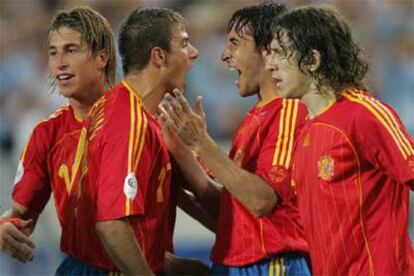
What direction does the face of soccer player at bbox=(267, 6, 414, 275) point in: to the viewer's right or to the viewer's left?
to the viewer's left

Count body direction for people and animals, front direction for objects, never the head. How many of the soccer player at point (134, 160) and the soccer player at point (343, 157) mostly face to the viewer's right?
1

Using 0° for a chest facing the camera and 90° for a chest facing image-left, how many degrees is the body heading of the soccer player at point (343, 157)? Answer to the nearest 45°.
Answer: approximately 45°

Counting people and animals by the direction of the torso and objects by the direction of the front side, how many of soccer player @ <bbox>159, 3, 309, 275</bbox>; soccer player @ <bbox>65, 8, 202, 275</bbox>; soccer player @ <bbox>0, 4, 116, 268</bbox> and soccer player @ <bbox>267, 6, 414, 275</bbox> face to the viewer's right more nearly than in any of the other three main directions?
1

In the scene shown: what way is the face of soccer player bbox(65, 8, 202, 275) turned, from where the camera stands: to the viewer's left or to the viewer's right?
to the viewer's right

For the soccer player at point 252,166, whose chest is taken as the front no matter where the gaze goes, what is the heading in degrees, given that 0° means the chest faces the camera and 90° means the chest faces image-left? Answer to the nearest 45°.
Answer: approximately 90°

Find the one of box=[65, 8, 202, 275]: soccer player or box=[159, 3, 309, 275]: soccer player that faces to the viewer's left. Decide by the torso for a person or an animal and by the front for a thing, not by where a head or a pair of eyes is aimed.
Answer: box=[159, 3, 309, 275]: soccer player

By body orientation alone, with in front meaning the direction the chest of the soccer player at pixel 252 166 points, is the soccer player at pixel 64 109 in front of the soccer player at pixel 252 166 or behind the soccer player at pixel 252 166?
in front

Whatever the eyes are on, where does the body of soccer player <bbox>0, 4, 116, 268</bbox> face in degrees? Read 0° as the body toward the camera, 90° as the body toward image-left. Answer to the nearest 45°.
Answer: approximately 45°

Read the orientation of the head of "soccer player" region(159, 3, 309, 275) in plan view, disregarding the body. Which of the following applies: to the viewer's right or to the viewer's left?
to the viewer's left

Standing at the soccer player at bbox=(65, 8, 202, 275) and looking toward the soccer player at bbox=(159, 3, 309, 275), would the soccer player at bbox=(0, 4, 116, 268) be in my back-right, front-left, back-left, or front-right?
back-left

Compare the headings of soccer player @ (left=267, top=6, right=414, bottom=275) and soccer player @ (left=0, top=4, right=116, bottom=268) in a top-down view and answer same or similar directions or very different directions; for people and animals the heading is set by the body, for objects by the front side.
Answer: same or similar directions

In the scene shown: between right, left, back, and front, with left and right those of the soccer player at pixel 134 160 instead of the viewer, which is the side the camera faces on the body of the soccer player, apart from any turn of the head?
right

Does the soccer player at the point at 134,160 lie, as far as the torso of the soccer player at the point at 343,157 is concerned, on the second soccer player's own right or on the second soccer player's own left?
on the second soccer player's own right

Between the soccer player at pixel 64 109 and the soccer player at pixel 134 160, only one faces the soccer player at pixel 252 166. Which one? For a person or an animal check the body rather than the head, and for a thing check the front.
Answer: the soccer player at pixel 134 160

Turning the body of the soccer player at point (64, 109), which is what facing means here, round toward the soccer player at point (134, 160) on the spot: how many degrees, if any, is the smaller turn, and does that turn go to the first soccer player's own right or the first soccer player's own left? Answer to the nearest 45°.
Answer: approximately 90° to the first soccer player's own left

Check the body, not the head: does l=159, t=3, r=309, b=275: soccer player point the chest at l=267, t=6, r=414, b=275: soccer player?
no

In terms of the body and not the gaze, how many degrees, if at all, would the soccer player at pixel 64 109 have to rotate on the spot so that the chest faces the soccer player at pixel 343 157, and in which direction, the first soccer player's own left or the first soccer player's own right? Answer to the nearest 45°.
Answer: approximately 90° to the first soccer player's own left
